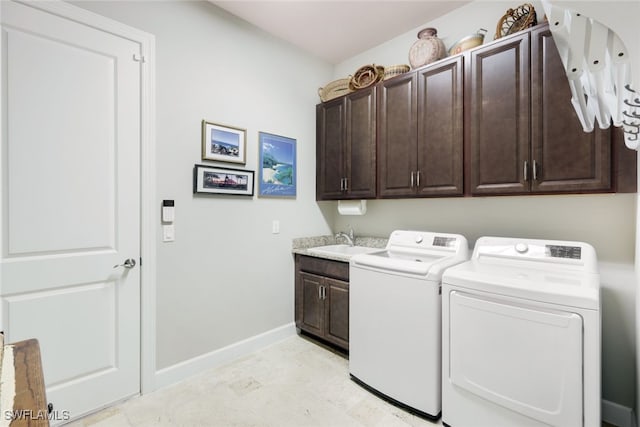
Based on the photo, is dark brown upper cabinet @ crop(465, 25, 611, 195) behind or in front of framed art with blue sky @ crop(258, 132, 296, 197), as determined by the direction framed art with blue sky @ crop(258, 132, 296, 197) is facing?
in front

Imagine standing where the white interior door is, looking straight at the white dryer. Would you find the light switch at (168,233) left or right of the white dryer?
left

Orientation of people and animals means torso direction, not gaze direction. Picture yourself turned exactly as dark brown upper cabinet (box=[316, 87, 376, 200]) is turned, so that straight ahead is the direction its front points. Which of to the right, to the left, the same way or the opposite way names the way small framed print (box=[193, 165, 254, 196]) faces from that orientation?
to the left

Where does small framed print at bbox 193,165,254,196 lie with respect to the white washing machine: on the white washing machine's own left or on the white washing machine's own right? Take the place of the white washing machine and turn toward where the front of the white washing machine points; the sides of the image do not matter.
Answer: on the white washing machine's own right

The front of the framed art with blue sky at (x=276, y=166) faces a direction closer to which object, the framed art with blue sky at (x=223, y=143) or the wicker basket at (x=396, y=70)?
the wicker basket

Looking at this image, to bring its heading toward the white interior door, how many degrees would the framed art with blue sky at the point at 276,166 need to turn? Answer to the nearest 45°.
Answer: approximately 90° to its right

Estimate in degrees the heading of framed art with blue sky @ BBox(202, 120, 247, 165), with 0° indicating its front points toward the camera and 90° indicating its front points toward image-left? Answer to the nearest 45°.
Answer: approximately 315°

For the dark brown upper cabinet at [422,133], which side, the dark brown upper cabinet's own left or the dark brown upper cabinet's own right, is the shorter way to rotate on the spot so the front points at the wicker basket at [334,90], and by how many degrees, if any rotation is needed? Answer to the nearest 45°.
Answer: approximately 90° to the dark brown upper cabinet's own right

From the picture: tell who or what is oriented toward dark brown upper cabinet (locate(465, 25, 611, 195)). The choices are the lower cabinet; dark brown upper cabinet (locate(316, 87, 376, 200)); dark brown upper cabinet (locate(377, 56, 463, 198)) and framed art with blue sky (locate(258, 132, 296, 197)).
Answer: the framed art with blue sky

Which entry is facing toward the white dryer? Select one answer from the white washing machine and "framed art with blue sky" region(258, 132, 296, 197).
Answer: the framed art with blue sky

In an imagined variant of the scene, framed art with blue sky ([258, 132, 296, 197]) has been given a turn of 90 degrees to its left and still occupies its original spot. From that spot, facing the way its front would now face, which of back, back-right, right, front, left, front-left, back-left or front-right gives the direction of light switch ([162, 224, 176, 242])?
back

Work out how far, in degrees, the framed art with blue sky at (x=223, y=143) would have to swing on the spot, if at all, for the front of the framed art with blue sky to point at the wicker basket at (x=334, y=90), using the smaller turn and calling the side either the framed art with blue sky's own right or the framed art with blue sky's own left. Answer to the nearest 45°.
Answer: approximately 45° to the framed art with blue sky's own left

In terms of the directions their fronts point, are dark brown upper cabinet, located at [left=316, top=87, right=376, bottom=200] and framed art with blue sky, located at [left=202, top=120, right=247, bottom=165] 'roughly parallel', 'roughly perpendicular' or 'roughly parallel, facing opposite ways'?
roughly perpendicular

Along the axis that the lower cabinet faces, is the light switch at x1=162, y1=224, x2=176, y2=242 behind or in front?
in front

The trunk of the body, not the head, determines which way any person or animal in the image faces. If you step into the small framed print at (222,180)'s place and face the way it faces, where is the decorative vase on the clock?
The decorative vase is roughly at 11 o'clock from the small framed print.
